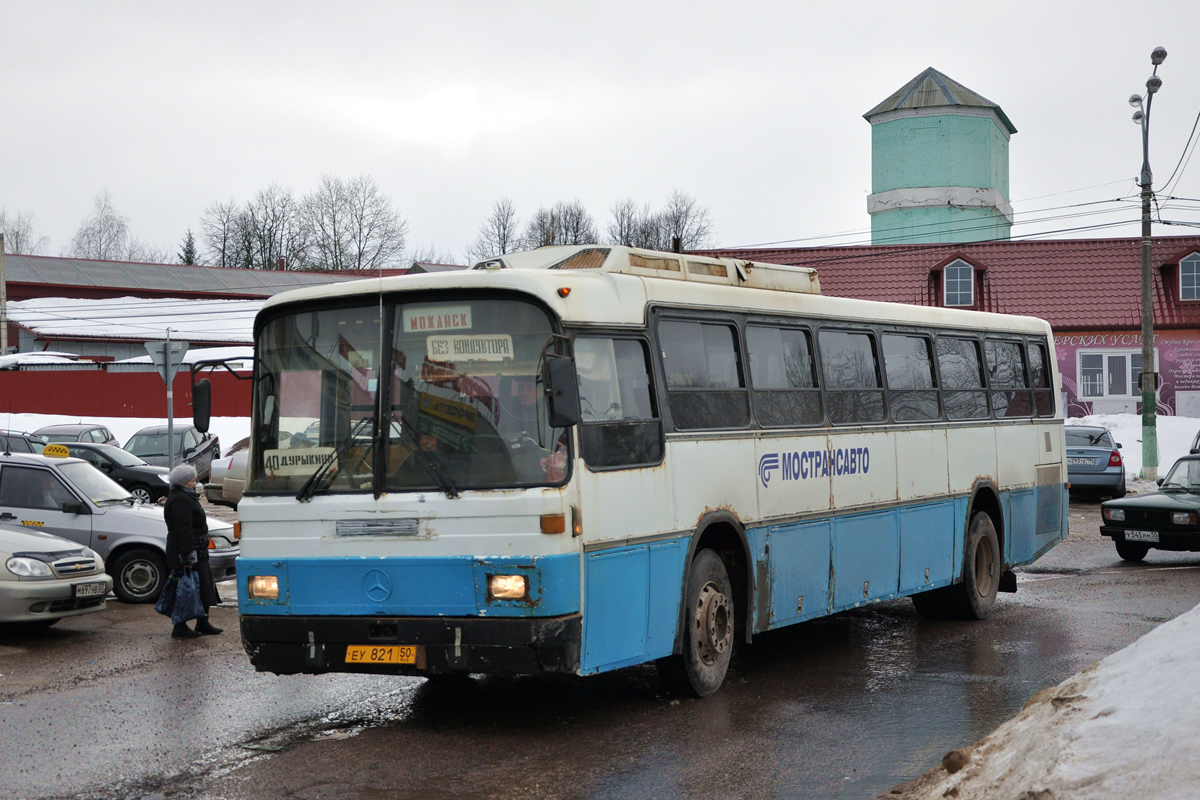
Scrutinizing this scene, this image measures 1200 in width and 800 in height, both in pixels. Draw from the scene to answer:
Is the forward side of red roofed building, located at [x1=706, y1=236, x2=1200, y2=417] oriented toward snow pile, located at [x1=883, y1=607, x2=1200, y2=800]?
yes

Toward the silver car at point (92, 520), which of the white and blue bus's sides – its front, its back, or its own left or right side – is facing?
right

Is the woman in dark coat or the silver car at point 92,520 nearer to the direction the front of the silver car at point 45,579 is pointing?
the woman in dark coat

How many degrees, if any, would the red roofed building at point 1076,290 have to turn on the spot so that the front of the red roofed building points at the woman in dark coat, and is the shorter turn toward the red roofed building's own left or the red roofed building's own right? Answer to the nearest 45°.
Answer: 0° — it already faces them

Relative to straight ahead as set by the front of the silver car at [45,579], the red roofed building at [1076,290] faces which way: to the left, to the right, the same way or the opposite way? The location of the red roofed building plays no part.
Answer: to the right

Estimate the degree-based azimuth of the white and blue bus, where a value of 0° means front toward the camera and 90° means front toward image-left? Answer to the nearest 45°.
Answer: approximately 45°

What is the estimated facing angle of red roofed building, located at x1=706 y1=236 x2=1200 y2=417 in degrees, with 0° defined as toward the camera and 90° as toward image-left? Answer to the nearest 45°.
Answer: approximately 0°

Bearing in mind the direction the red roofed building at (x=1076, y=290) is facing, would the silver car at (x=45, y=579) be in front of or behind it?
in front

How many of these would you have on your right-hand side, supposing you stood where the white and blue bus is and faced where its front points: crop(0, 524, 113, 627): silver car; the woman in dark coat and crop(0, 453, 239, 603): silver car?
3

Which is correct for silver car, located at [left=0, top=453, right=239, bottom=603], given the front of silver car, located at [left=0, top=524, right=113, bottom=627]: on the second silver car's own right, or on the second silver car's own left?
on the second silver car's own left

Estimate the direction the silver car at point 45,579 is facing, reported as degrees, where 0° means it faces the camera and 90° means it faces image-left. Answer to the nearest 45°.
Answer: approximately 315°
